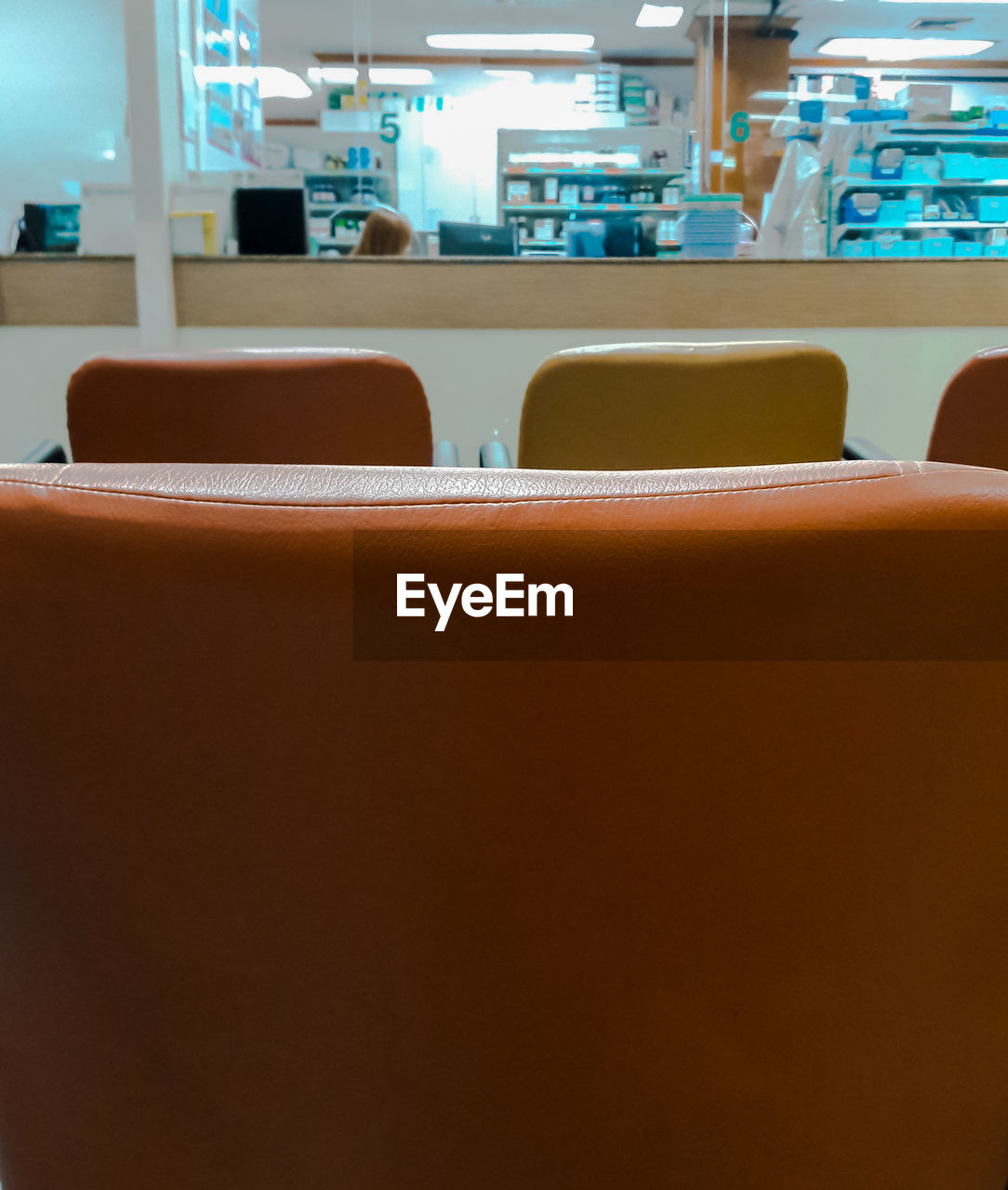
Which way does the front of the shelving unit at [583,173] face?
toward the camera

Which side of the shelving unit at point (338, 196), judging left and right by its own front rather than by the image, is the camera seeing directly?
front

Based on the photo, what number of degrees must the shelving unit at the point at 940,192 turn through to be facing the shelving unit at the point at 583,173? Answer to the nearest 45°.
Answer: approximately 90° to its right

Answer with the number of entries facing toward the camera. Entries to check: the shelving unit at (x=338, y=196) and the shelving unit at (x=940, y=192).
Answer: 2

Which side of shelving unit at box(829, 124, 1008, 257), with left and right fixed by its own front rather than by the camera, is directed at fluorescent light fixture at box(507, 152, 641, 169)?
right

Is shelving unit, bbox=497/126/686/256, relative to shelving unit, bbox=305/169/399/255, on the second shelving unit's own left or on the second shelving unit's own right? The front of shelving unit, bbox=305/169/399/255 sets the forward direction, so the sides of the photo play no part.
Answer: on the second shelving unit's own left

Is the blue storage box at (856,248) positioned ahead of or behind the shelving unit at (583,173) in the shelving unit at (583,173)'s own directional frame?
ahead

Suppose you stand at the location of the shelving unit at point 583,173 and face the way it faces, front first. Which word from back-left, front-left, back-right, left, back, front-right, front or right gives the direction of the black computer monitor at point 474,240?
front

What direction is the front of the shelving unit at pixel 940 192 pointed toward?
toward the camera

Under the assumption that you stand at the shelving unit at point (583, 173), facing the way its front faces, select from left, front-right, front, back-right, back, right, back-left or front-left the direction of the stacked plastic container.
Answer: front

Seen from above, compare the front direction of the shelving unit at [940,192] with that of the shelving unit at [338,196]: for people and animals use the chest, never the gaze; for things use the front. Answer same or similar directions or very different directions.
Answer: same or similar directions

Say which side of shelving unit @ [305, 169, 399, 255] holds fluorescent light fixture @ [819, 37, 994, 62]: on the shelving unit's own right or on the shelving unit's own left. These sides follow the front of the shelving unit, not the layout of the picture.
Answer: on the shelving unit's own left
